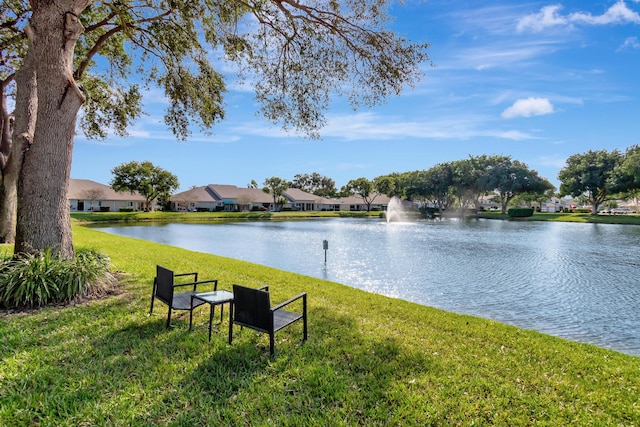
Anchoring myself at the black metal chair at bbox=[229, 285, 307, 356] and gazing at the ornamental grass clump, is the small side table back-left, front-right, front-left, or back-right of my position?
front-right

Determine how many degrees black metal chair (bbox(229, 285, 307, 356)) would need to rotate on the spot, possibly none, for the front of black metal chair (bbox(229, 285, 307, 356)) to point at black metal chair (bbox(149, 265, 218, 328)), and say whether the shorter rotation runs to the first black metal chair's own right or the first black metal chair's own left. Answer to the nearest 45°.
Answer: approximately 90° to the first black metal chair's own left

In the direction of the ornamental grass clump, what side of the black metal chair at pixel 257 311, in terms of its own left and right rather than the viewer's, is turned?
left

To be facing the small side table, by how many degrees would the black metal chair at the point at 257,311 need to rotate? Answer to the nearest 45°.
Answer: approximately 90° to its left

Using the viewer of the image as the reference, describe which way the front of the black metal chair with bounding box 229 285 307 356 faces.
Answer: facing away from the viewer and to the right of the viewer
